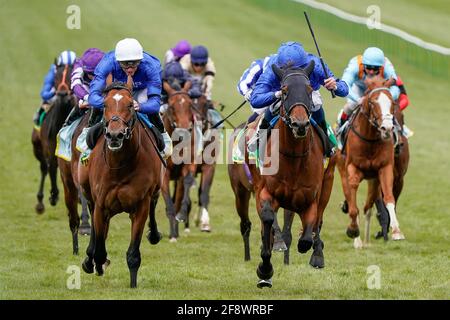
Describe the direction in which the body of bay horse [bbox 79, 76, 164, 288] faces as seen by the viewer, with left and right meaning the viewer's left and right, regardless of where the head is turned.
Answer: facing the viewer

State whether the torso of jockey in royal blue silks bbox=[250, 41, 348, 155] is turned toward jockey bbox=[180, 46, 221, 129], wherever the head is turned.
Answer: no

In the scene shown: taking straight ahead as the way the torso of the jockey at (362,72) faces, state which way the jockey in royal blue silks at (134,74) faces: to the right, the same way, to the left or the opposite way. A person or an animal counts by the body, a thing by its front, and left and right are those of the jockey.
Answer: the same way

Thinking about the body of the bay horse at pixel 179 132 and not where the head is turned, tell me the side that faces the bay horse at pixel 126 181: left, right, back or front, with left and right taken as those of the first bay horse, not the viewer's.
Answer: front

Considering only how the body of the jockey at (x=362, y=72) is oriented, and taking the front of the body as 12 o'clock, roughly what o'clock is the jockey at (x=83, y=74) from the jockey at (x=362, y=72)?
the jockey at (x=83, y=74) is roughly at 2 o'clock from the jockey at (x=362, y=72).

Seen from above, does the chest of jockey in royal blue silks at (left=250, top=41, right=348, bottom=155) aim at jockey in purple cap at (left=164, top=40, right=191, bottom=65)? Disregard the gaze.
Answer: no

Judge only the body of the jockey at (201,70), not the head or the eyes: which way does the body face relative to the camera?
toward the camera

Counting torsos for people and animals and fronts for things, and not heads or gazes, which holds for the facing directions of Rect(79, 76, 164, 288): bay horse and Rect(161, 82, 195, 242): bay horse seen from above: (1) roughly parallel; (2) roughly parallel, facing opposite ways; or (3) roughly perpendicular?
roughly parallel

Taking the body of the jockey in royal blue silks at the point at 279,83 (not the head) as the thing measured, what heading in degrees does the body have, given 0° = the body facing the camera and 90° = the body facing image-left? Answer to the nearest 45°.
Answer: approximately 0°

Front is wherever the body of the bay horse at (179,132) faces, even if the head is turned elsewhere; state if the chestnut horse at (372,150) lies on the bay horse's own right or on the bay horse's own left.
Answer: on the bay horse's own left

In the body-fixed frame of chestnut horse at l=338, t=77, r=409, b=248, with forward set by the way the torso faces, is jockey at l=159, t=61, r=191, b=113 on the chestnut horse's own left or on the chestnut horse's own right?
on the chestnut horse's own right

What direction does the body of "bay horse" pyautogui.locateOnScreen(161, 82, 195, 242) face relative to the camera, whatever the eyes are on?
toward the camera

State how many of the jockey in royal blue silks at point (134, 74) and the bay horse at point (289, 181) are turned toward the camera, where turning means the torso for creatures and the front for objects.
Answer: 2

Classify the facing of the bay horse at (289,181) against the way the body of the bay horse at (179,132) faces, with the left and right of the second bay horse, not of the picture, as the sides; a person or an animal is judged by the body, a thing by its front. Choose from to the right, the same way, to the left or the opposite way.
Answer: the same way

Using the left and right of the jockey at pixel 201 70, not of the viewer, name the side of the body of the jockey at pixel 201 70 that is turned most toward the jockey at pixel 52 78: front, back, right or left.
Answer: right

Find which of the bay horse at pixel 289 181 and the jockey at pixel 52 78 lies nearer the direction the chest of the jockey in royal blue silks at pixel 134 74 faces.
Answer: the bay horse

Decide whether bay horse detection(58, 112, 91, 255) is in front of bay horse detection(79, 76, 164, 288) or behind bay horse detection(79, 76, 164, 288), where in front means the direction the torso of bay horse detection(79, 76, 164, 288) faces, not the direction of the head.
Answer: behind

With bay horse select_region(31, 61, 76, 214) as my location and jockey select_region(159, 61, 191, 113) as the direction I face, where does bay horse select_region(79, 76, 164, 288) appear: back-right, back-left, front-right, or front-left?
front-right
